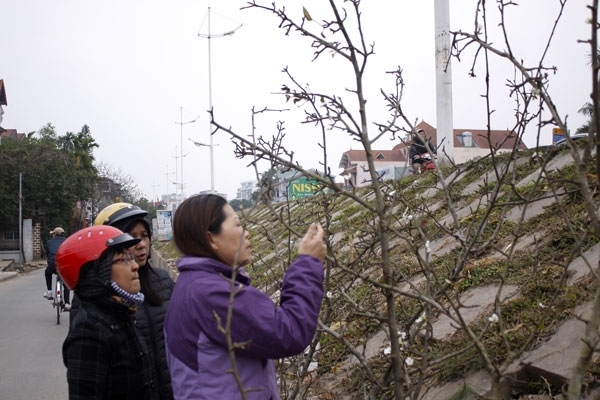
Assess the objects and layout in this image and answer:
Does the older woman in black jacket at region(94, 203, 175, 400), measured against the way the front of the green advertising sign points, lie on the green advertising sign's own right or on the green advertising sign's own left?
on the green advertising sign's own right

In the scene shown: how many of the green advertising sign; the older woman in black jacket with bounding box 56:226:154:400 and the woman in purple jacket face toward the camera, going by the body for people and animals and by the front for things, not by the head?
1

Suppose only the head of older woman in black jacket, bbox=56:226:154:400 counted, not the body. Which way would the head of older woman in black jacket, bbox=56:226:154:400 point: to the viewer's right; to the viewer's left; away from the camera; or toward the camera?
to the viewer's right

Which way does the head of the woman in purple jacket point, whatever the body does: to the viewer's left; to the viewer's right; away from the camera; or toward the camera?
to the viewer's right

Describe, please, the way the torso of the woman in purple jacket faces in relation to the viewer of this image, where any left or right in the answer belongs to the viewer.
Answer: facing to the right of the viewer

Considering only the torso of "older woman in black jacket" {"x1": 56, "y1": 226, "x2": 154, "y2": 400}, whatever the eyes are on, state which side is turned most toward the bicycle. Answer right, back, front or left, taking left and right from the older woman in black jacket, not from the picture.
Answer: left

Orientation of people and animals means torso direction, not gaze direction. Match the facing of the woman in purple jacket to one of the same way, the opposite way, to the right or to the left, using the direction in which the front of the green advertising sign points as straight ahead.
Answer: to the left

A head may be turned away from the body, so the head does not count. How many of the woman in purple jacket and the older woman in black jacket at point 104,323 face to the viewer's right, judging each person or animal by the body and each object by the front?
2

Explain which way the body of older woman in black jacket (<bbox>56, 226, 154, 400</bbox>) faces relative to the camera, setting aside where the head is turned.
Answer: to the viewer's right

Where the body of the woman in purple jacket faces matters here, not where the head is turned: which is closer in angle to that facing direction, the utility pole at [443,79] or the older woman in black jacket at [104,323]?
the utility pole
